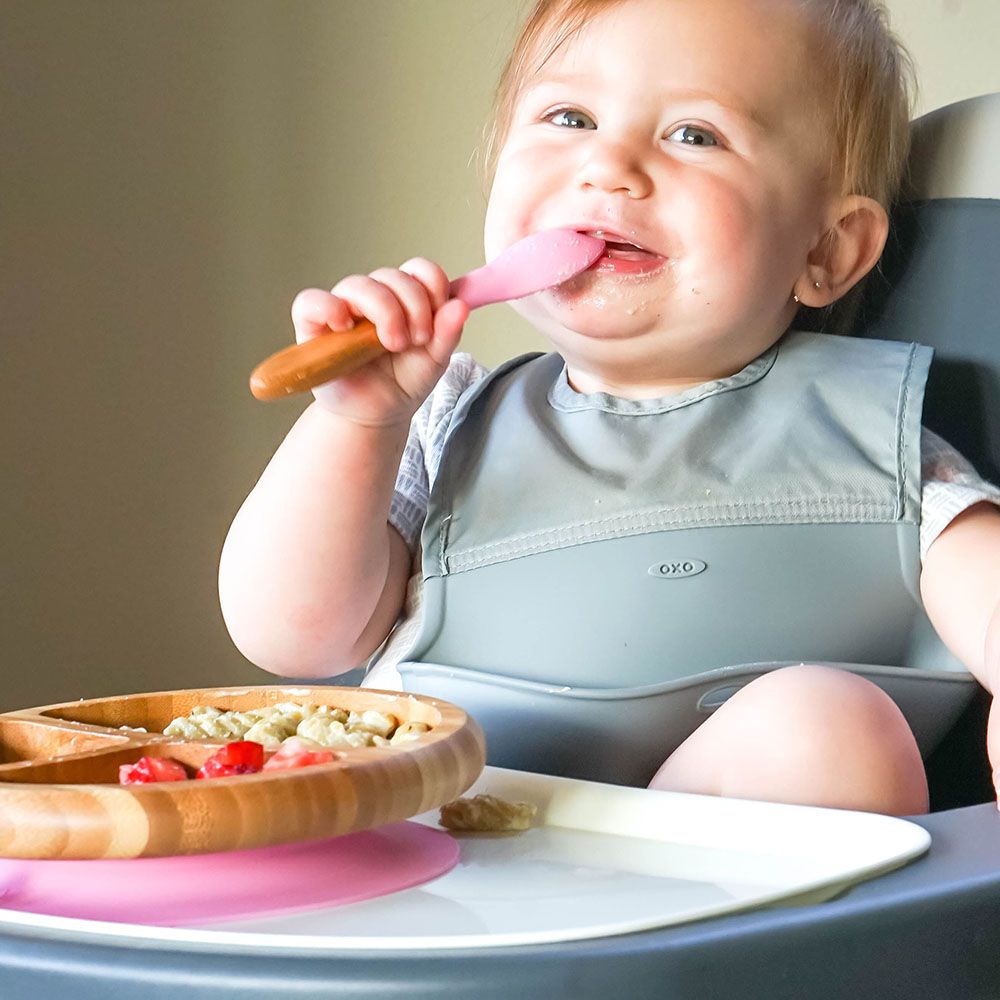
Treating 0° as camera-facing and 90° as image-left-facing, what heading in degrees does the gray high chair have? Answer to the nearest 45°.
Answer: approximately 45°
